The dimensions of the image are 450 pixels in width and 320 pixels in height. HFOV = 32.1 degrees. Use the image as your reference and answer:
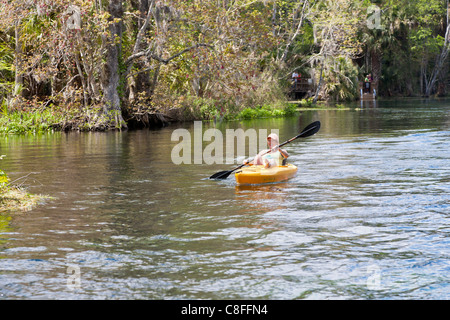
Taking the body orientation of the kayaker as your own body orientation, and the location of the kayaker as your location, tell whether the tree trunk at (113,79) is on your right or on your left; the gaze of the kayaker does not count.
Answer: on your right

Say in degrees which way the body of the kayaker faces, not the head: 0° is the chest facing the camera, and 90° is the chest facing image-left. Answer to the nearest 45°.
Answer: approximately 45°
